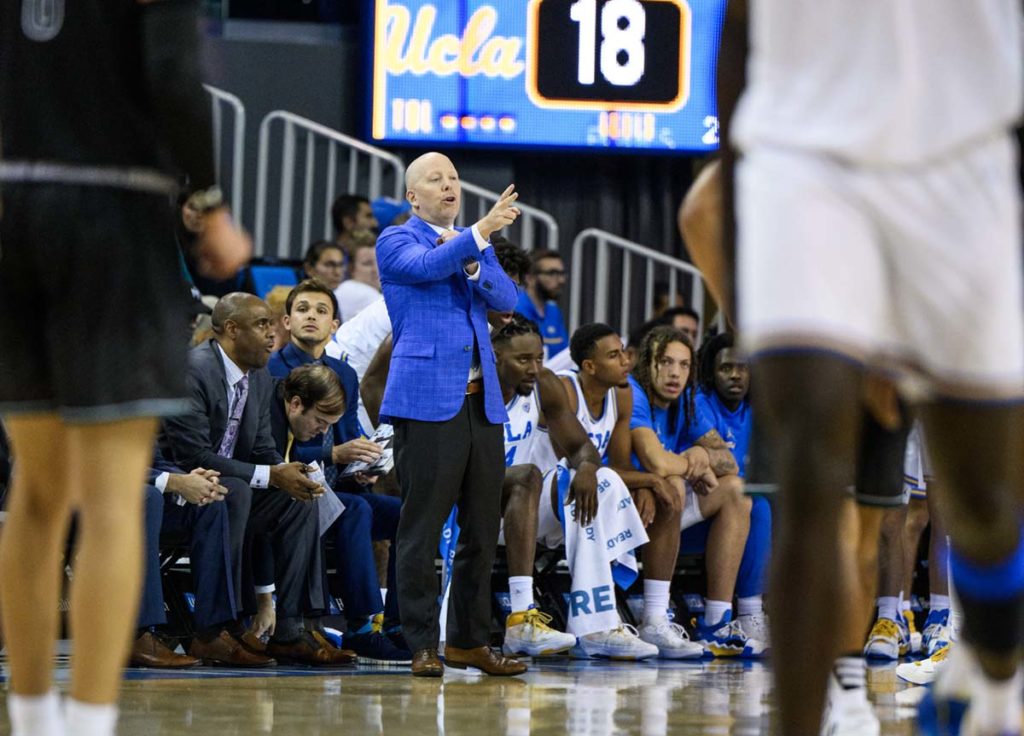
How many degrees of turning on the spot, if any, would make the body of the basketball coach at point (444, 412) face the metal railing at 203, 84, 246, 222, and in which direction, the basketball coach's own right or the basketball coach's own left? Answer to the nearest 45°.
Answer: approximately 135° to the basketball coach's own left

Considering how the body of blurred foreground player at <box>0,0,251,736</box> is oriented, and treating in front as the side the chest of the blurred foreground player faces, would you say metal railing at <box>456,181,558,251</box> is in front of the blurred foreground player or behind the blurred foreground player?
in front

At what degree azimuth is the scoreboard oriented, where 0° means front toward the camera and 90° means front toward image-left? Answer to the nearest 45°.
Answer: approximately 0°

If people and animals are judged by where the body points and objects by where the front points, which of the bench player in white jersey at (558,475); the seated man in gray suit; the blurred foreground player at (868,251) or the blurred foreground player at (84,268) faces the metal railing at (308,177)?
the blurred foreground player at (84,268)

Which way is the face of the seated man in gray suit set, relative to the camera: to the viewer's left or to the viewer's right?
to the viewer's right

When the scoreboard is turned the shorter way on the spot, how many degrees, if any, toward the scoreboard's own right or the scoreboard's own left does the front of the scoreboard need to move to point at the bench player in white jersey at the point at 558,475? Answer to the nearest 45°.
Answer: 0° — it already faces them

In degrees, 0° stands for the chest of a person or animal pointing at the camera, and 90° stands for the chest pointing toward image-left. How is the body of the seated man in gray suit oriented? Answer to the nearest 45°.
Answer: approximately 315°
